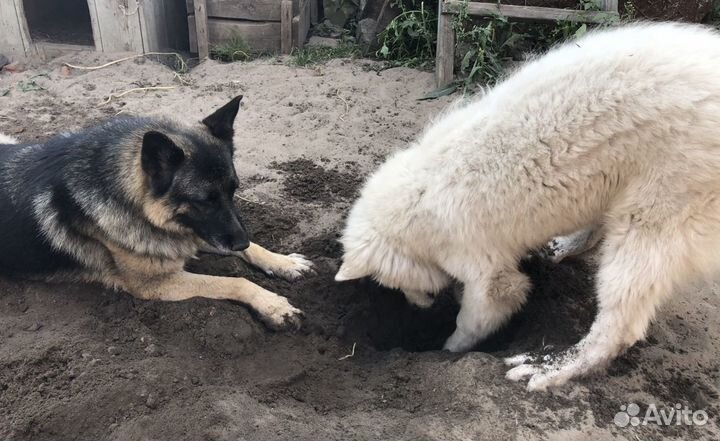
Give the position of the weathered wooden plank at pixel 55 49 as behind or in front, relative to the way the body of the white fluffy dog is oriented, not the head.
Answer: in front

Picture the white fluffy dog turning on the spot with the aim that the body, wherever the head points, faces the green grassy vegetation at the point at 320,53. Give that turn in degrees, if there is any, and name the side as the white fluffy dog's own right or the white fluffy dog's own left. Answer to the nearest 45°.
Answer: approximately 45° to the white fluffy dog's own right

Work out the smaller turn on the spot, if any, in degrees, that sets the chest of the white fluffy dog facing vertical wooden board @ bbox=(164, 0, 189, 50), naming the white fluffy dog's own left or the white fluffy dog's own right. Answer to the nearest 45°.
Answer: approximately 45° to the white fluffy dog's own right

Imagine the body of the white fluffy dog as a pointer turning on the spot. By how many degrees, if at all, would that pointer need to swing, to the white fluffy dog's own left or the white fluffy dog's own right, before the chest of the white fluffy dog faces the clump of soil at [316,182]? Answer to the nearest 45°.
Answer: approximately 45° to the white fluffy dog's own right

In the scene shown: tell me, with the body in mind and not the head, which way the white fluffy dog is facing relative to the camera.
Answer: to the viewer's left

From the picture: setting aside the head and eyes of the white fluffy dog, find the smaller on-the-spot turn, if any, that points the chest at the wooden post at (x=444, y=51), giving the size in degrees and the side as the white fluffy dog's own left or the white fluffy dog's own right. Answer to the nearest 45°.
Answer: approximately 90° to the white fluffy dog's own right
